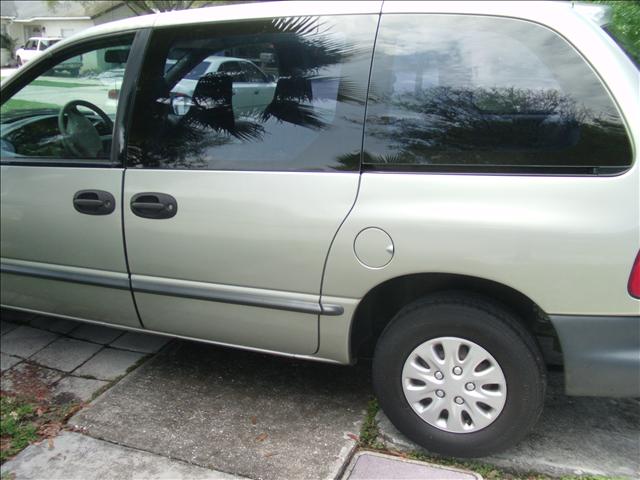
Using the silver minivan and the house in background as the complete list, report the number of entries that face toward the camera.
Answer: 1

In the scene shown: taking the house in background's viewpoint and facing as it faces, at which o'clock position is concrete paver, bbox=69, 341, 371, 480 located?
The concrete paver is roughly at 12 o'clock from the house in background.

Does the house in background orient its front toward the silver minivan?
yes

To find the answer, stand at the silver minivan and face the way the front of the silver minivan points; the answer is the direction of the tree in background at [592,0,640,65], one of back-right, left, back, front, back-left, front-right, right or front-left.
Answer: back-right

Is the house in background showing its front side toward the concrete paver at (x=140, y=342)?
yes

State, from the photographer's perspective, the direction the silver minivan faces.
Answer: facing to the left of the viewer

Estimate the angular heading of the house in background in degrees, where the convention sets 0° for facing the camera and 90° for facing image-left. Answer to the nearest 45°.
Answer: approximately 0°

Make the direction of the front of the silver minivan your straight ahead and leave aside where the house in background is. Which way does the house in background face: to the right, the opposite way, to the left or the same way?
to the left

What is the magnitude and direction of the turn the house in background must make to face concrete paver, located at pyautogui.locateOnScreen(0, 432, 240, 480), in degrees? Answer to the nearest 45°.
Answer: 0° — it already faces it
